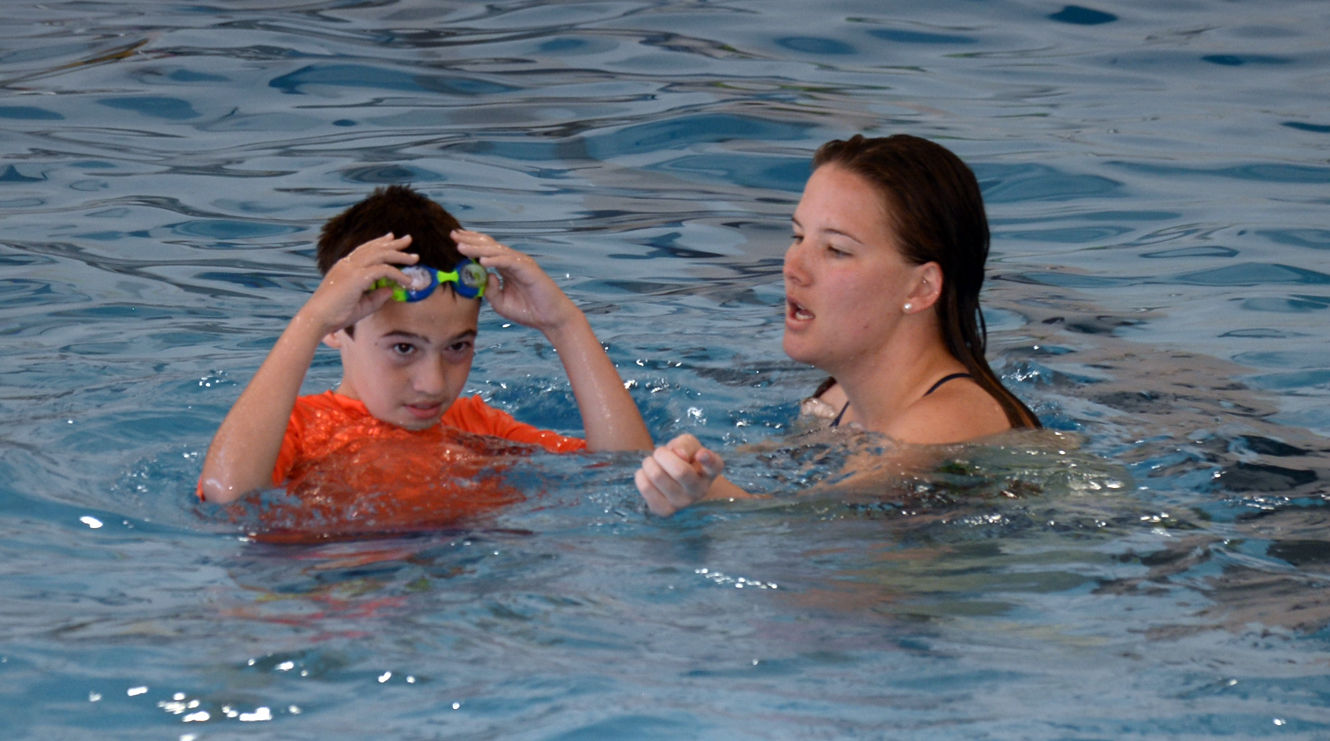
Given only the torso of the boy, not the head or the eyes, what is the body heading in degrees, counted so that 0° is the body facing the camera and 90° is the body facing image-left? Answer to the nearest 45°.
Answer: approximately 315°

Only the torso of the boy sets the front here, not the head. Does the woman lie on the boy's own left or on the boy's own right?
on the boy's own left
